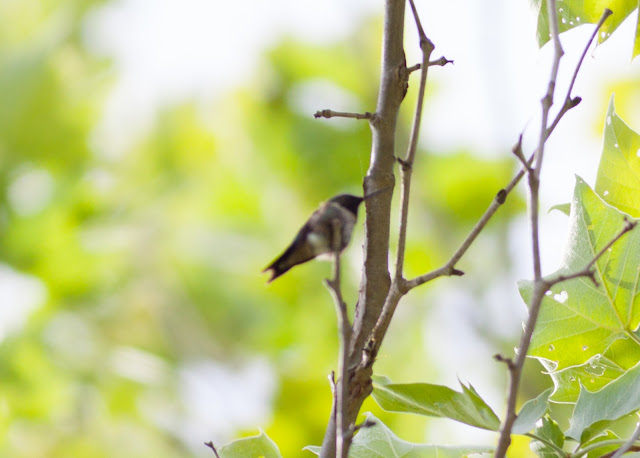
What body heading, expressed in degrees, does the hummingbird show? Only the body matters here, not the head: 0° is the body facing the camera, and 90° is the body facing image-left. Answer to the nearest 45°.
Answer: approximately 270°
